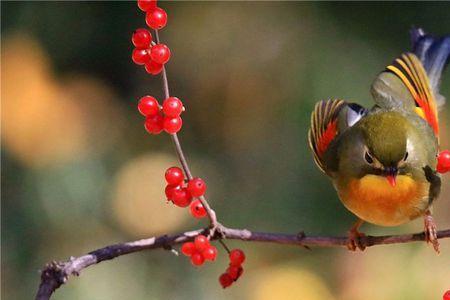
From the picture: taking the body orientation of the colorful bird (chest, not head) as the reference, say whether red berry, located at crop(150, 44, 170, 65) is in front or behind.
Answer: in front

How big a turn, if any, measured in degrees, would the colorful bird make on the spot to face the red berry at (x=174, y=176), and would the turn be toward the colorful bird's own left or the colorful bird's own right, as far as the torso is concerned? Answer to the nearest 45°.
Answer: approximately 45° to the colorful bird's own right

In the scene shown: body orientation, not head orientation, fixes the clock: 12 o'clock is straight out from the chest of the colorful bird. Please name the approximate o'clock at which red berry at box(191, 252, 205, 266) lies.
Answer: The red berry is roughly at 3 o'clock from the colorful bird.

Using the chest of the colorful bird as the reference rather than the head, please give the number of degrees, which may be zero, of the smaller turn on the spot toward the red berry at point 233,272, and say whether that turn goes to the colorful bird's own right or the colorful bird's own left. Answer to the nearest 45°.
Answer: approximately 45° to the colorful bird's own right

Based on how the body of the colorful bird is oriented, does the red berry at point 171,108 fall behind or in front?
in front

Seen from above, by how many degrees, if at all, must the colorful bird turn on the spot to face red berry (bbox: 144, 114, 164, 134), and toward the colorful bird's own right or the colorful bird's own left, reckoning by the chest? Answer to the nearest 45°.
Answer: approximately 45° to the colorful bird's own right

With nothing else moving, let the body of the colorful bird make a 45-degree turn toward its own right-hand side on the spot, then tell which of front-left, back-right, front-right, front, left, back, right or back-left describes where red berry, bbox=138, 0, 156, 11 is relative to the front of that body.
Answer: front

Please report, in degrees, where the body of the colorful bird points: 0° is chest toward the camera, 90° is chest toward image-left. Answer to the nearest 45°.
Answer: approximately 0°

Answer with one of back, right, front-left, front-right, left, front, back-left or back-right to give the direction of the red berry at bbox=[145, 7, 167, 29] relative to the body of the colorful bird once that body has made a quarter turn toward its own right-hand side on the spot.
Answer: front-left
